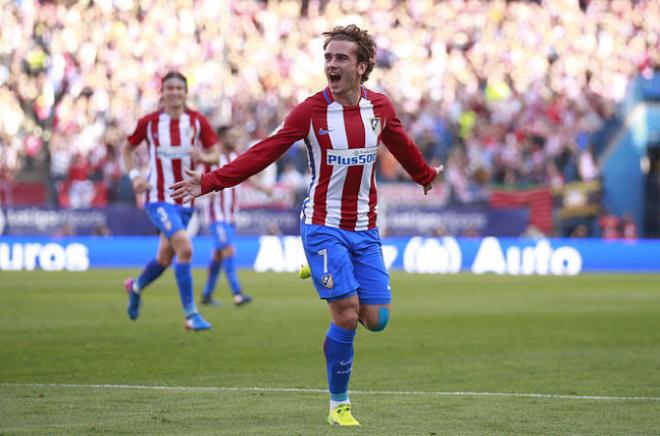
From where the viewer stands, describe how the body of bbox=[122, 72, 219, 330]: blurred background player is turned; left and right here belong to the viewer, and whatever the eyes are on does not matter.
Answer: facing the viewer

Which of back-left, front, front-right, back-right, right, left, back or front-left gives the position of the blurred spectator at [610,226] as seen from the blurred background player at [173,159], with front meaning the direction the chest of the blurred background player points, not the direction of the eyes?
back-left
